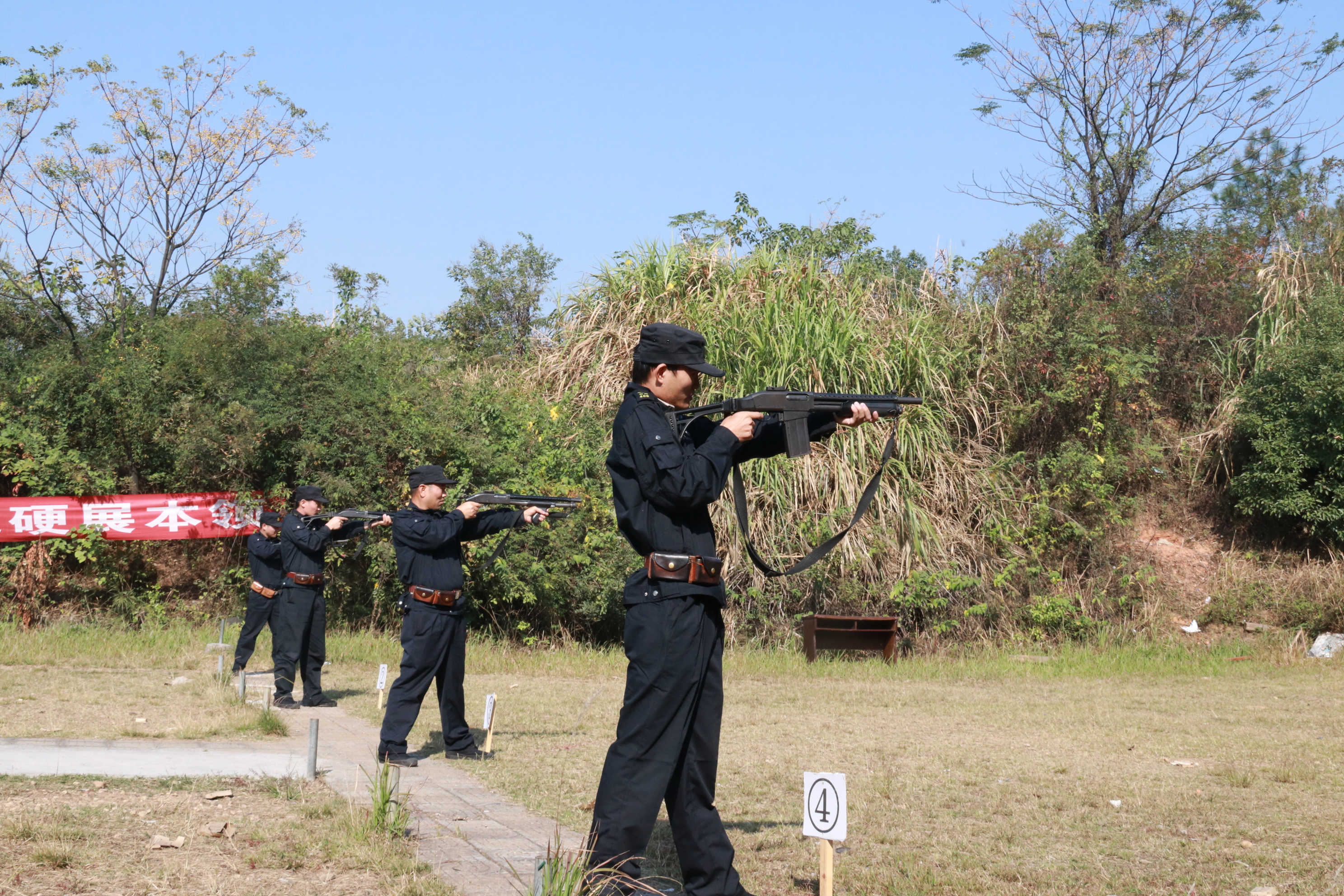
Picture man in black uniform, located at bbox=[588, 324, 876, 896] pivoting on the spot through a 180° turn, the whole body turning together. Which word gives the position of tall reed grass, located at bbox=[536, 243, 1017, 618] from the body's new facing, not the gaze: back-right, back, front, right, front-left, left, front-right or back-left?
right

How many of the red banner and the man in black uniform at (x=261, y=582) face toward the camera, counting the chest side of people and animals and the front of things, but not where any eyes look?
1

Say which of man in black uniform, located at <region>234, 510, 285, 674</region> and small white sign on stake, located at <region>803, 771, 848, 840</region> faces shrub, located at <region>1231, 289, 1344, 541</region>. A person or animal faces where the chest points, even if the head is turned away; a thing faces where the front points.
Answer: the man in black uniform

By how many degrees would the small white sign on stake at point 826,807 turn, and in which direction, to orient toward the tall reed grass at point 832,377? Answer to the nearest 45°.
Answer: approximately 135° to its right

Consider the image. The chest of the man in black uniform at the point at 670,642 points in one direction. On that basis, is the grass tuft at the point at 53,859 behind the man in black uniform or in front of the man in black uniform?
behind

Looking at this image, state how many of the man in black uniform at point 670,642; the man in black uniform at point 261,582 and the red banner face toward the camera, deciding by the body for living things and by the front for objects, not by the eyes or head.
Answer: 1

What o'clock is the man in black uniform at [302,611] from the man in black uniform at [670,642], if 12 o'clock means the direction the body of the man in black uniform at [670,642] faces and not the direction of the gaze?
the man in black uniform at [302,611] is roughly at 8 o'clock from the man in black uniform at [670,642].

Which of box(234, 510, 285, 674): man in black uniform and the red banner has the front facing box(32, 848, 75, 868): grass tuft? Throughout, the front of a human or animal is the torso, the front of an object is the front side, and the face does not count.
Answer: the red banner

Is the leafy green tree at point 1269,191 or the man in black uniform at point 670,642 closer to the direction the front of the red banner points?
the man in black uniform

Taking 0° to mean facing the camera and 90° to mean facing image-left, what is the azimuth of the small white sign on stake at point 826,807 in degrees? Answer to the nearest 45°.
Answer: approximately 45°

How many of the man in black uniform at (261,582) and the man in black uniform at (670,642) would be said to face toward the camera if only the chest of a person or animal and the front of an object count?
0

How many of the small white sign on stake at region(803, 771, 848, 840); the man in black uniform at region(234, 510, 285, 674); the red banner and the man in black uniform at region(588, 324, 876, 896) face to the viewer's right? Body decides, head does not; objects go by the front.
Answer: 2

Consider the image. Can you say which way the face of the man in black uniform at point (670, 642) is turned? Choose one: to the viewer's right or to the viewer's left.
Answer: to the viewer's right

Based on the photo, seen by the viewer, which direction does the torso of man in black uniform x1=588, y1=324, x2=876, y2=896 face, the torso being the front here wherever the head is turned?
to the viewer's right

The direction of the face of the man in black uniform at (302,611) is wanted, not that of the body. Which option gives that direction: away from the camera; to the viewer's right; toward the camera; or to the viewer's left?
to the viewer's right

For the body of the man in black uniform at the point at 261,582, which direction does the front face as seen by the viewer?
to the viewer's right
